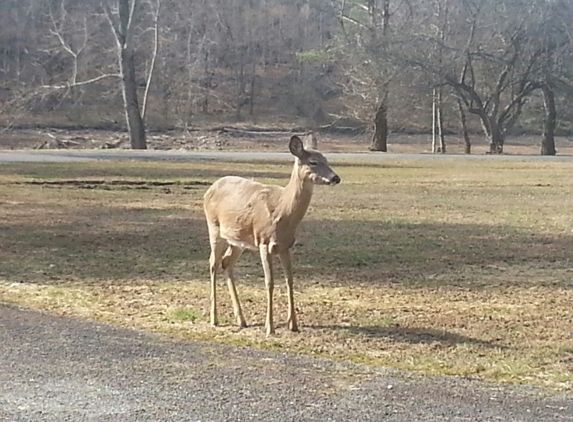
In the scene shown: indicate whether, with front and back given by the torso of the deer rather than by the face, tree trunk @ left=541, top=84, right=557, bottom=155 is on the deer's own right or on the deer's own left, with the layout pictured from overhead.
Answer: on the deer's own left

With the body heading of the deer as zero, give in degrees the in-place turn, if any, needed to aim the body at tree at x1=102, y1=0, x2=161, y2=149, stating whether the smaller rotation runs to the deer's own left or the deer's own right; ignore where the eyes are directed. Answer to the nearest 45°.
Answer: approximately 135° to the deer's own left

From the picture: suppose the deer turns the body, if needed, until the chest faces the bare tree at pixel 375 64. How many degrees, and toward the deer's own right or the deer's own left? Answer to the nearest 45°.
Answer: approximately 135° to the deer's own left

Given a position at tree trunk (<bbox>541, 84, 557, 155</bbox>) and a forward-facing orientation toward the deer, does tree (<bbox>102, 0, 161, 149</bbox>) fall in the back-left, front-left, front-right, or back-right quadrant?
front-right

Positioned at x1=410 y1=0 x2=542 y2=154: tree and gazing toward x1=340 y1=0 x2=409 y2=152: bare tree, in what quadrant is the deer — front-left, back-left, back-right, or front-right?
front-left

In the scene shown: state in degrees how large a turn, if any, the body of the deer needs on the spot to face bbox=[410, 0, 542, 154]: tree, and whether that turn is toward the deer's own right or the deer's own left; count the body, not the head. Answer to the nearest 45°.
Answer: approximately 135° to the deer's own left

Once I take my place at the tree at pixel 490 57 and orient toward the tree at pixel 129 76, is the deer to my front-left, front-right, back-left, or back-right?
front-left
